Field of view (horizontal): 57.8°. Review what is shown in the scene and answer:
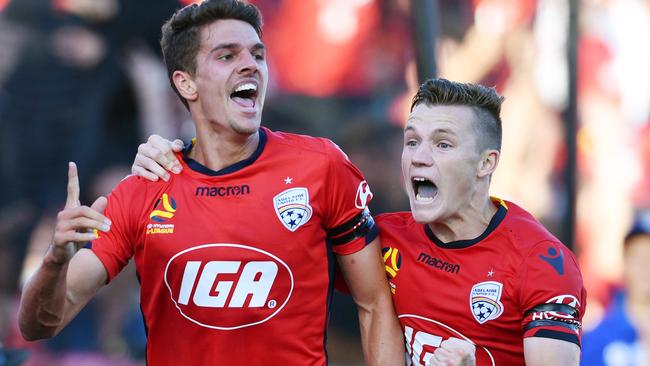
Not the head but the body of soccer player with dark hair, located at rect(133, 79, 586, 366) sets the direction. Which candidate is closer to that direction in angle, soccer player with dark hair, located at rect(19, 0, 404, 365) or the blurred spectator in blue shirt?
the soccer player with dark hair

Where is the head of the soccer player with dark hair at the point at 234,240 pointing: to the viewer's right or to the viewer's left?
to the viewer's right

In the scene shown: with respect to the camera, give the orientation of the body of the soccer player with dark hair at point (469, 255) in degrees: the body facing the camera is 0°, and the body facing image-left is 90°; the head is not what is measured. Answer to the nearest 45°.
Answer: approximately 45°

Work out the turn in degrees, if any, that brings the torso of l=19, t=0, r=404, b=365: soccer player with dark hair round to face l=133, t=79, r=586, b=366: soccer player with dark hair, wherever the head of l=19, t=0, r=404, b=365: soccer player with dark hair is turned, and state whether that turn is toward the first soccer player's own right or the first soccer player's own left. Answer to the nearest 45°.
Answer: approximately 90° to the first soccer player's own left
